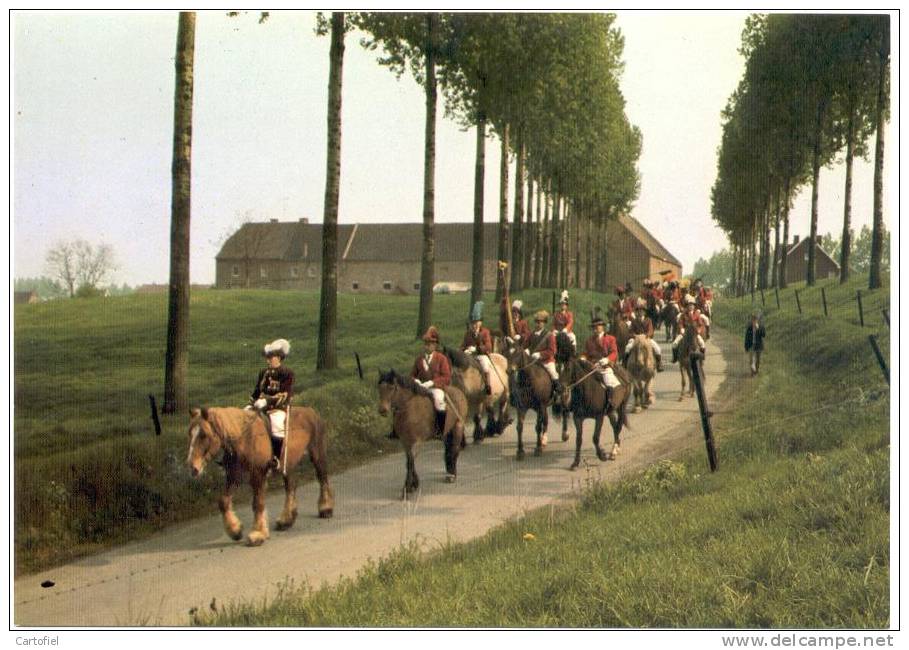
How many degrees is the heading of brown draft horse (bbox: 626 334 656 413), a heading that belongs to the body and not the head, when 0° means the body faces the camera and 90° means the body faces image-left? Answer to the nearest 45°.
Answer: approximately 0°

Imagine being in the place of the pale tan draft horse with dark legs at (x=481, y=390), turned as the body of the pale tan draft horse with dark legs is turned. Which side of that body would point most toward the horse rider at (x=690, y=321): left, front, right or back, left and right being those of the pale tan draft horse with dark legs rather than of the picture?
back

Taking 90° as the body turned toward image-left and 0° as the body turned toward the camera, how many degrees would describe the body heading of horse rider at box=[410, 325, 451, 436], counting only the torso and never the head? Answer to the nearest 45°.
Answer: approximately 45°

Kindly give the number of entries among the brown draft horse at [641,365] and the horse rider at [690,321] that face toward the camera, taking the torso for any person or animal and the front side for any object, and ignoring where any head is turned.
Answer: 2

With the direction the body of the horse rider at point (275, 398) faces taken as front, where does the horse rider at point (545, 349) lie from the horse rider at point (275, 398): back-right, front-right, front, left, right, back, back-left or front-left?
back

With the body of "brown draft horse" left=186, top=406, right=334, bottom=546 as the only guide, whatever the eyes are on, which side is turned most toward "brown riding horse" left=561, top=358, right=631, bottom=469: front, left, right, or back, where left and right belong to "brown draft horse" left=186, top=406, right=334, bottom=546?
back

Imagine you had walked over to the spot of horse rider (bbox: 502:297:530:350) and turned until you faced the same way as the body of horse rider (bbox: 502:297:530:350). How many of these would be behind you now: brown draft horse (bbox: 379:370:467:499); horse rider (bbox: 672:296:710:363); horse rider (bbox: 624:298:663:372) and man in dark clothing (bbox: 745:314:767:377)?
3

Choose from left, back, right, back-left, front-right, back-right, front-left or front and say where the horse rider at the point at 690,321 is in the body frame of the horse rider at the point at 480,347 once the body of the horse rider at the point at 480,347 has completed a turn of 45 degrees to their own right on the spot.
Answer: back-right
